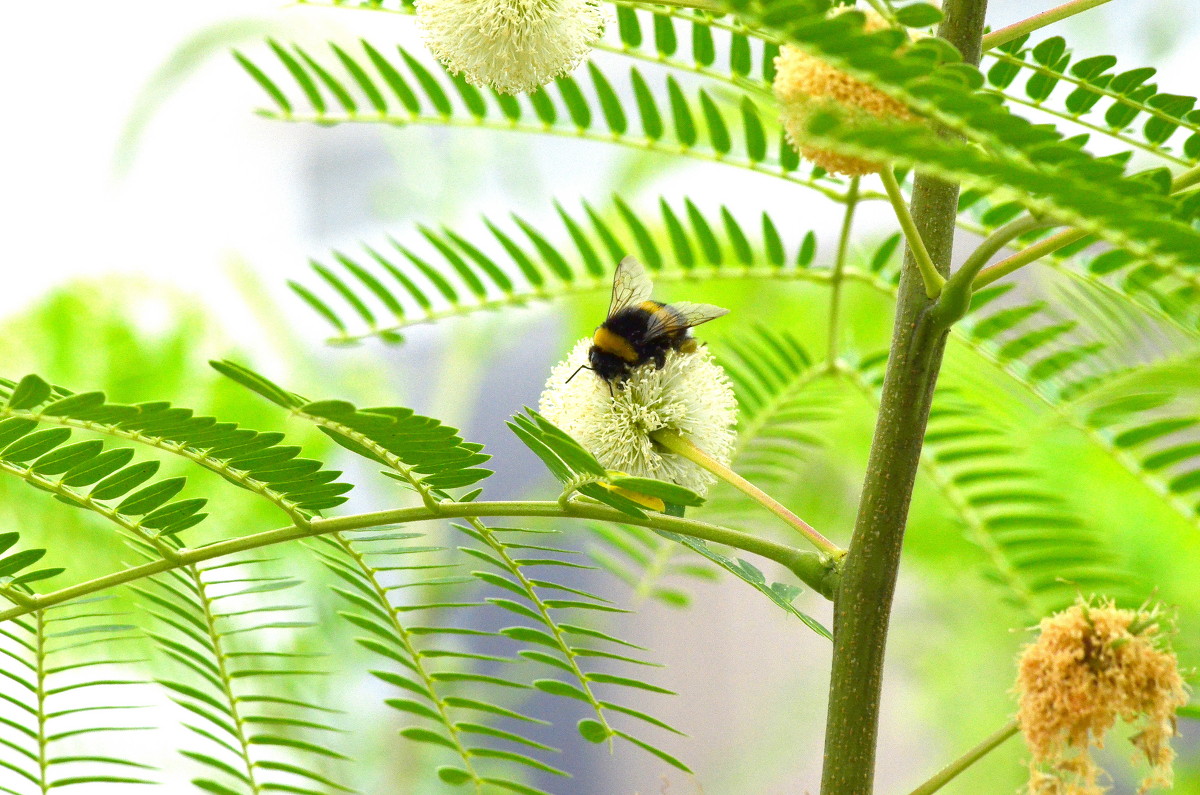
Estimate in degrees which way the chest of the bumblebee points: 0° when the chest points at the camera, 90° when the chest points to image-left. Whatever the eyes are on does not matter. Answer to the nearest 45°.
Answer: approximately 45°
